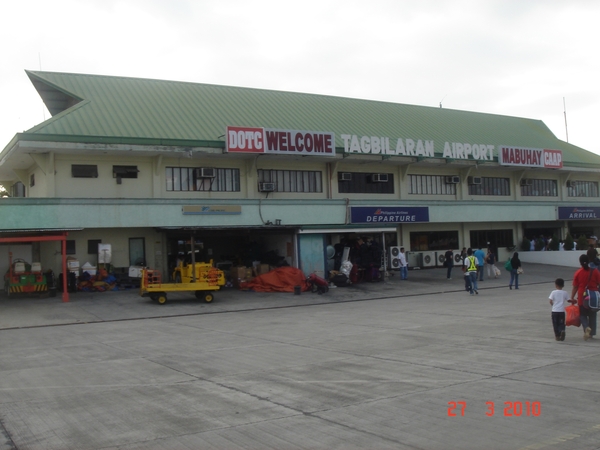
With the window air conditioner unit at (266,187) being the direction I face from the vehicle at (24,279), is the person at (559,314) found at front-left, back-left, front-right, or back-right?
front-right

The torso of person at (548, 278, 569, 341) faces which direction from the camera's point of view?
away from the camera

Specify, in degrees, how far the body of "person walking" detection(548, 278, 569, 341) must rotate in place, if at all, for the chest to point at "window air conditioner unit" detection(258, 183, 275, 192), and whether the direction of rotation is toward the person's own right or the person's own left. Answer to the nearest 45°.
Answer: approximately 45° to the person's own left

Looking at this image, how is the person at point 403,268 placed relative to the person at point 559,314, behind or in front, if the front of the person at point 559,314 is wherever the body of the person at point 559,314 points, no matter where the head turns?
in front

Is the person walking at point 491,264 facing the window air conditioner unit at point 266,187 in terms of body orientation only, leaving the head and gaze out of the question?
no

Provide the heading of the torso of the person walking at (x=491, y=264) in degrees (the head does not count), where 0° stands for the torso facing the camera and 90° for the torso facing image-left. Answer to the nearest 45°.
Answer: approximately 180°
